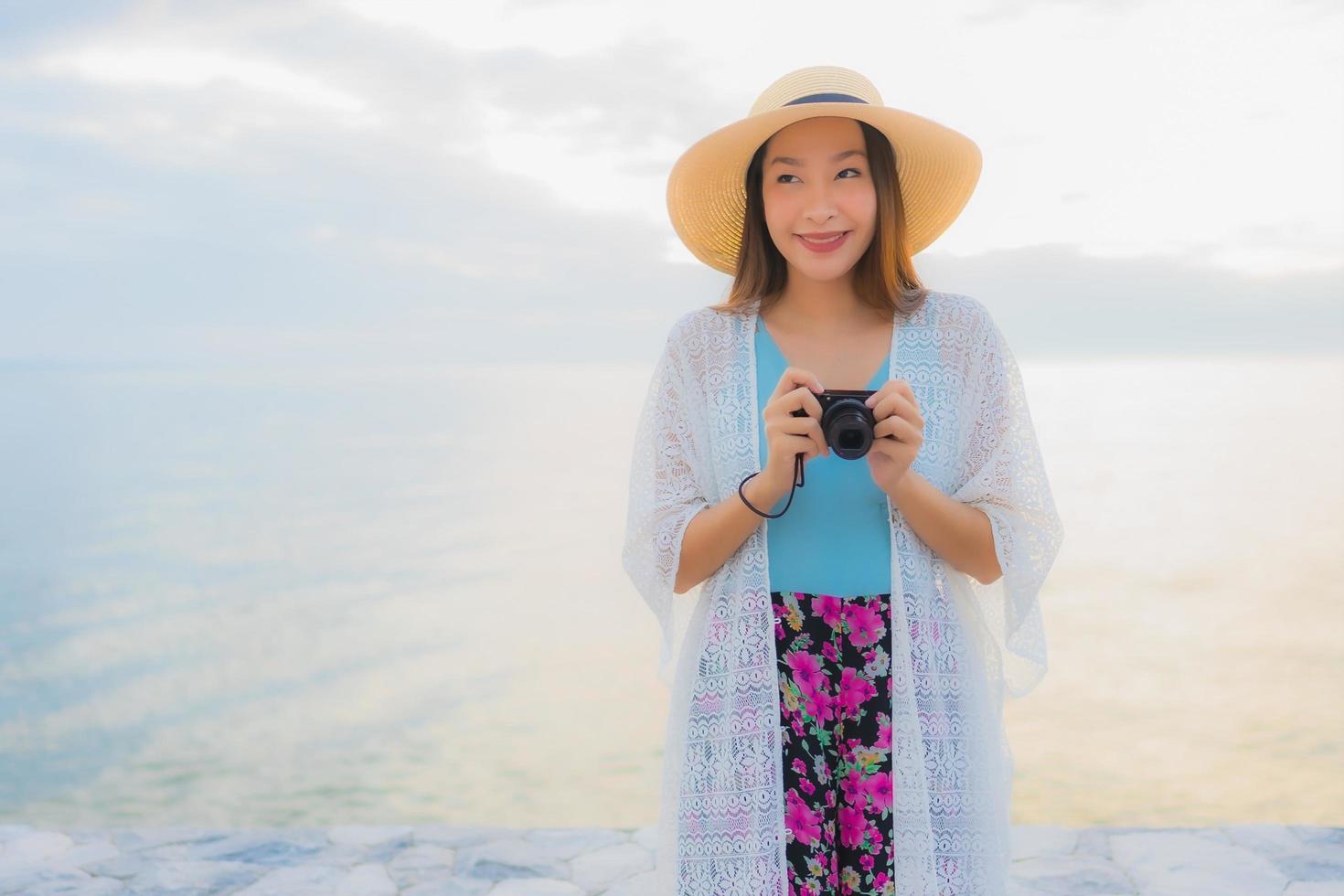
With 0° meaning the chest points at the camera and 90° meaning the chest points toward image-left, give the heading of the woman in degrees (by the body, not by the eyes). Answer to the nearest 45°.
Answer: approximately 0°
